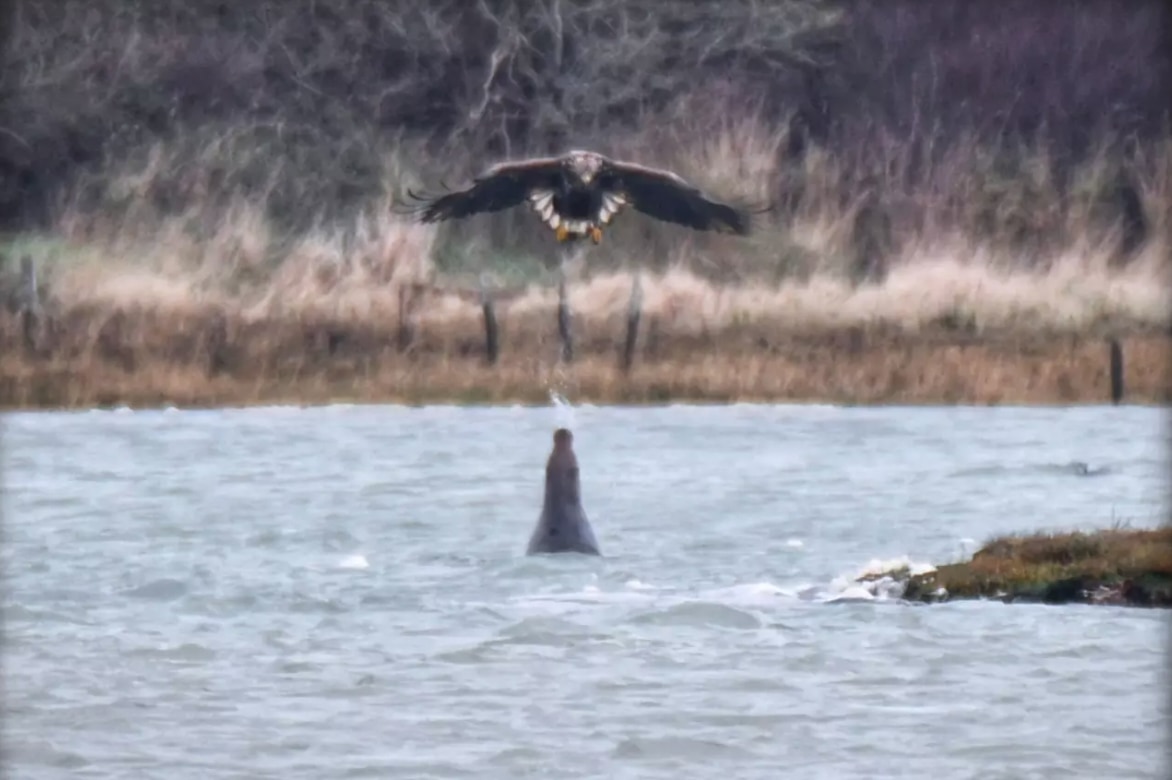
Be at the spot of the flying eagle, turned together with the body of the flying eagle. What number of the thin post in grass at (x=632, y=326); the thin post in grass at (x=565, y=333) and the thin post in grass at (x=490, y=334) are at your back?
3

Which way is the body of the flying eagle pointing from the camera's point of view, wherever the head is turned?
toward the camera

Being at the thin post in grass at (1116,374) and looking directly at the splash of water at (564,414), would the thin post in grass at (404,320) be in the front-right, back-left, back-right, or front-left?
front-right

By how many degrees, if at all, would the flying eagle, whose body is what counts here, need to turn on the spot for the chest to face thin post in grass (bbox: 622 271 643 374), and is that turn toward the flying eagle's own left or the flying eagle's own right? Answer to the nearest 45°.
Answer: approximately 180°

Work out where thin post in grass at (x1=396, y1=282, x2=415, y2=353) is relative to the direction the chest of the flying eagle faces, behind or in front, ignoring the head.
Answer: behind

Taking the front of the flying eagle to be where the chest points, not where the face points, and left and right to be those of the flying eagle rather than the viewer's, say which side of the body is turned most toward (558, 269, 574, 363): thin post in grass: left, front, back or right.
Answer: back

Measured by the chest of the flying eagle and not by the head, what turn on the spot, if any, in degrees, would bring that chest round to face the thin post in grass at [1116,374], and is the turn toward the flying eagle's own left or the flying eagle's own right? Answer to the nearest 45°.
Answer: approximately 135° to the flying eagle's own left

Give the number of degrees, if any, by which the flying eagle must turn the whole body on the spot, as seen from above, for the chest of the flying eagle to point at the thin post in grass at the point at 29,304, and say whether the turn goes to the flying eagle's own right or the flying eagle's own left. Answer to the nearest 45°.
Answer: approximately 135° to the flying eagle's own right
